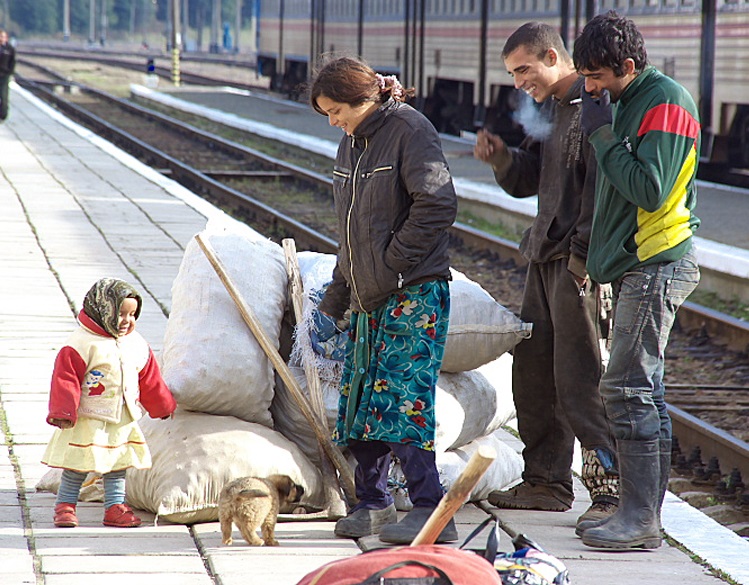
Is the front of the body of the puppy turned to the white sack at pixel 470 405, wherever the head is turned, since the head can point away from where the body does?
yes

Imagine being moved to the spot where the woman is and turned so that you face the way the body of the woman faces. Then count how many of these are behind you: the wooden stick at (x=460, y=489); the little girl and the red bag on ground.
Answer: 0

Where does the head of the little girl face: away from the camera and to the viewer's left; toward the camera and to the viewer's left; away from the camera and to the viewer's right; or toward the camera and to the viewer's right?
toward the camera and to the viewer's right

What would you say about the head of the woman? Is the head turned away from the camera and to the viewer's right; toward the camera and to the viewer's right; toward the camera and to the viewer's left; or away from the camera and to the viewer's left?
toward the camera and to the viewer's left

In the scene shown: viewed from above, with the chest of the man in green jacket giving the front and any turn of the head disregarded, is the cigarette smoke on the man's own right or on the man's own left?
on the man's own right

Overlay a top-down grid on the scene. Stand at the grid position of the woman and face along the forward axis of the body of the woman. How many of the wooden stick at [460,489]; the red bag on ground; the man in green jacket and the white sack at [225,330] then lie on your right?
1

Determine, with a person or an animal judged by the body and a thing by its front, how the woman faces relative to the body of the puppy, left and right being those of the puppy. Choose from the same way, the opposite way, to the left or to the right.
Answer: the opposite way

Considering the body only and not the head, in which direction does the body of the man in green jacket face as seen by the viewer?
to the viewer's left

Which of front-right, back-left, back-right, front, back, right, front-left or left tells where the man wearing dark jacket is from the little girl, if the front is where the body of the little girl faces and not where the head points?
front-left

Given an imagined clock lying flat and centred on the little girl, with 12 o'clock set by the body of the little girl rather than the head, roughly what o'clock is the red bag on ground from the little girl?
The red bag on ground is roughly at 1 o'clock from the little girl.

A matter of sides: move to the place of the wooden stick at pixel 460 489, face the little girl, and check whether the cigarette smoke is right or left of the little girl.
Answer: right

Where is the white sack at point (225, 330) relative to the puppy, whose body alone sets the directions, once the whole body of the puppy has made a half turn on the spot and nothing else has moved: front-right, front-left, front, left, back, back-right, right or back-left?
back-right

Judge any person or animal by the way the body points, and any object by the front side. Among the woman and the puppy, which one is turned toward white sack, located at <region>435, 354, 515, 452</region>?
the puppy

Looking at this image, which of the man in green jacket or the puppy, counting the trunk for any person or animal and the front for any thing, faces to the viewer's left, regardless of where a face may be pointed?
the man in green jacket

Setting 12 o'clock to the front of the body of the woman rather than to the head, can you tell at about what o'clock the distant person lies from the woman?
The distant person is roughly at 4 o'clock from the woman.

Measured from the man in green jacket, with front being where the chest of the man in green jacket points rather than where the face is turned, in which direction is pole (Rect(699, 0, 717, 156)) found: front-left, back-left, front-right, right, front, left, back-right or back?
right
